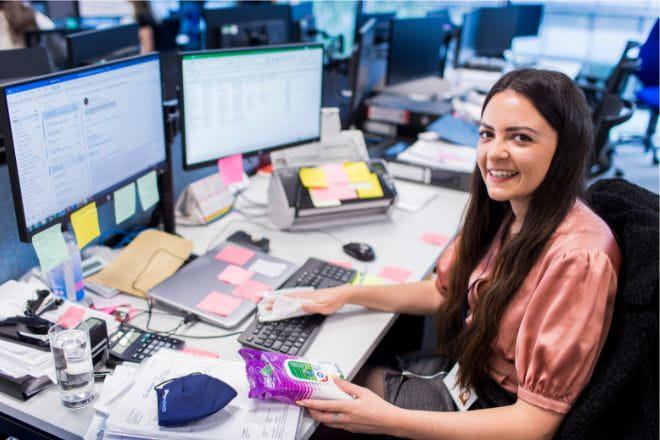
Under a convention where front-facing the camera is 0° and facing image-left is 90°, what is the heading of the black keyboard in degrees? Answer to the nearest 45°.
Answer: approximately 315°

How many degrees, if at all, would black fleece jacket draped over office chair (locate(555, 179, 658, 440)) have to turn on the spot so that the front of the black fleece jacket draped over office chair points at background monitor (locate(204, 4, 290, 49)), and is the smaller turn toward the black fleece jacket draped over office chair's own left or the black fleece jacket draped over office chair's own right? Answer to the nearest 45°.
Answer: approximately 45° to the black fleece jacket draped over office chair's own right

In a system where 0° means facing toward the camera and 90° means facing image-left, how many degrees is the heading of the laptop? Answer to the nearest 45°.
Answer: approximately 315°

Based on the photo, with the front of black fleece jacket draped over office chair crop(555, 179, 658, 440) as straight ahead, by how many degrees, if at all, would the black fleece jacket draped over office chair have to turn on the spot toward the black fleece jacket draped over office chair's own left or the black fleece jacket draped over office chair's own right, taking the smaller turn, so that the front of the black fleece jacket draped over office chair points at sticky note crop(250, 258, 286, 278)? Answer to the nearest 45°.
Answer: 0° — it already faces it

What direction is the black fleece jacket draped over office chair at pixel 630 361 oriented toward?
to the viewer's left

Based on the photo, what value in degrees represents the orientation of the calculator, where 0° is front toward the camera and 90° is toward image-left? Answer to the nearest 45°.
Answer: approximately 315°
